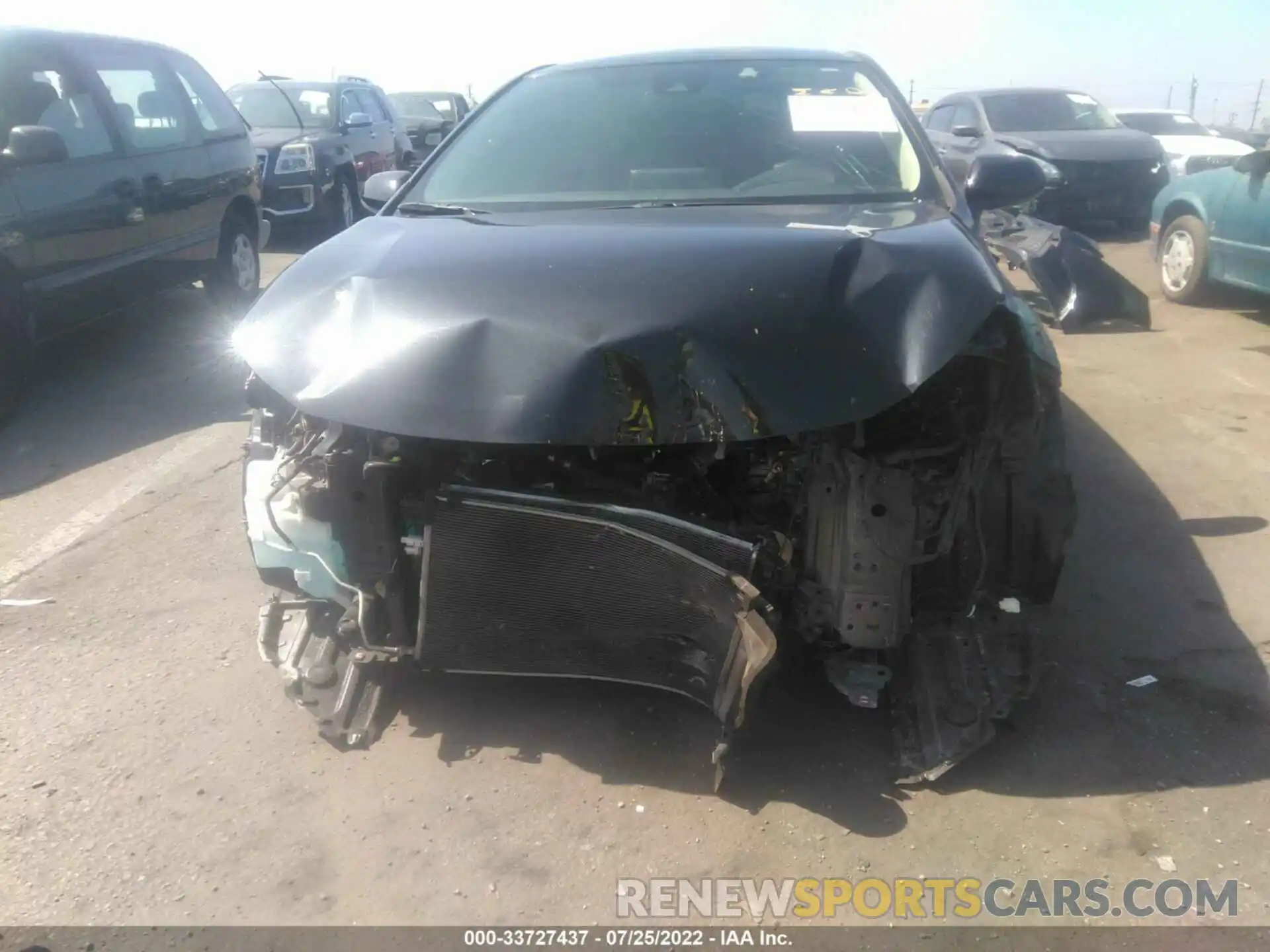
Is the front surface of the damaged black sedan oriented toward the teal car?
no

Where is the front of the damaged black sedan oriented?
toward the camera

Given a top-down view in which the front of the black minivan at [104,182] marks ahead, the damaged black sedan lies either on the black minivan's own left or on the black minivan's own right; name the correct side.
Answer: on the black minivan's own left

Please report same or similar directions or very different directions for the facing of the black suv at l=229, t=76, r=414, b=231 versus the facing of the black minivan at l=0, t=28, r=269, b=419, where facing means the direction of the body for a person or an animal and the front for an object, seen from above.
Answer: same or similar directions

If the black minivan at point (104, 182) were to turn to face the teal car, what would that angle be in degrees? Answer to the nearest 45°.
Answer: approximately 135° to its left

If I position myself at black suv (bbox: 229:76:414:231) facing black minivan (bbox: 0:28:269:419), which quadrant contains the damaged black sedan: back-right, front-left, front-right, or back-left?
front-left

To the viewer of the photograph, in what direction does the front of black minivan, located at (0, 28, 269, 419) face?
facing the viewer and to the left of the viewer

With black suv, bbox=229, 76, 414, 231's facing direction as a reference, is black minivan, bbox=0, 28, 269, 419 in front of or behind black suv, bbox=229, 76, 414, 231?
in front

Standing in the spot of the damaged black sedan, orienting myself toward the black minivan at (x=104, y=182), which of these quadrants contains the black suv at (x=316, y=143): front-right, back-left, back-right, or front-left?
front-right

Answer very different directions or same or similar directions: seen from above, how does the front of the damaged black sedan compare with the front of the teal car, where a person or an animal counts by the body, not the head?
very different directions

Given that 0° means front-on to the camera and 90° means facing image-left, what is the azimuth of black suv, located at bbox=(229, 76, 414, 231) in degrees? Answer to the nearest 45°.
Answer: approximately 45°

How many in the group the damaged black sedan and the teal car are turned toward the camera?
1

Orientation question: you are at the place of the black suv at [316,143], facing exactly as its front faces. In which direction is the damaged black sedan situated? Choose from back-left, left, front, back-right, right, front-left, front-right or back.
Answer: front-left

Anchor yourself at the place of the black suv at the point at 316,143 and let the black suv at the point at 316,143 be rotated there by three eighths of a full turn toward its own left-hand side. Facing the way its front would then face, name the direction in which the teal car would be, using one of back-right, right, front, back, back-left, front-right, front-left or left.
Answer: front-right

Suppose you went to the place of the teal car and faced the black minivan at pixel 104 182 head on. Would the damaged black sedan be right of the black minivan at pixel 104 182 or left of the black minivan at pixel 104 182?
left
